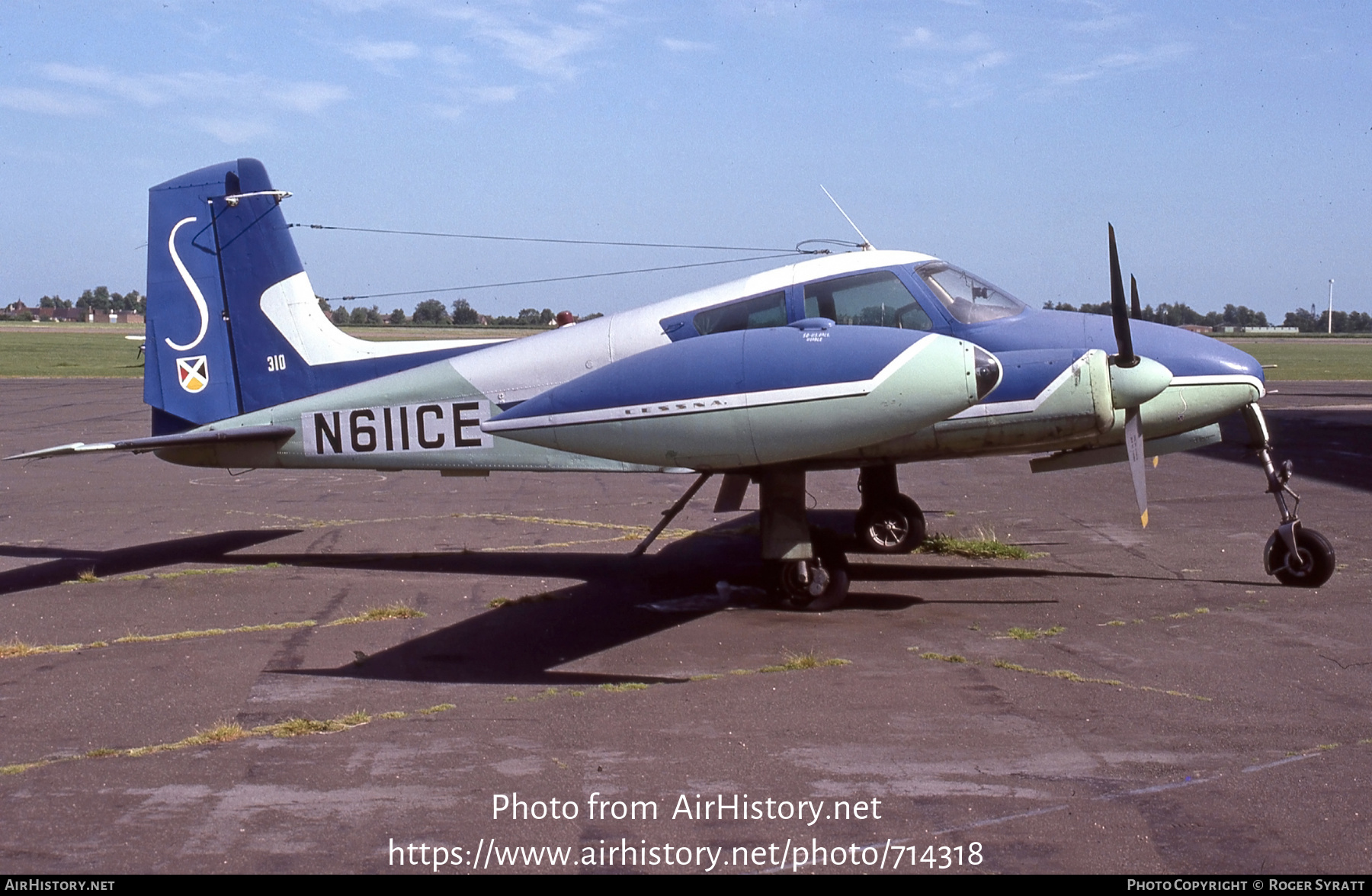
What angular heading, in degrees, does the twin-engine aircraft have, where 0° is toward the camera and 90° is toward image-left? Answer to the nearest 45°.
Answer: approximately 270°
